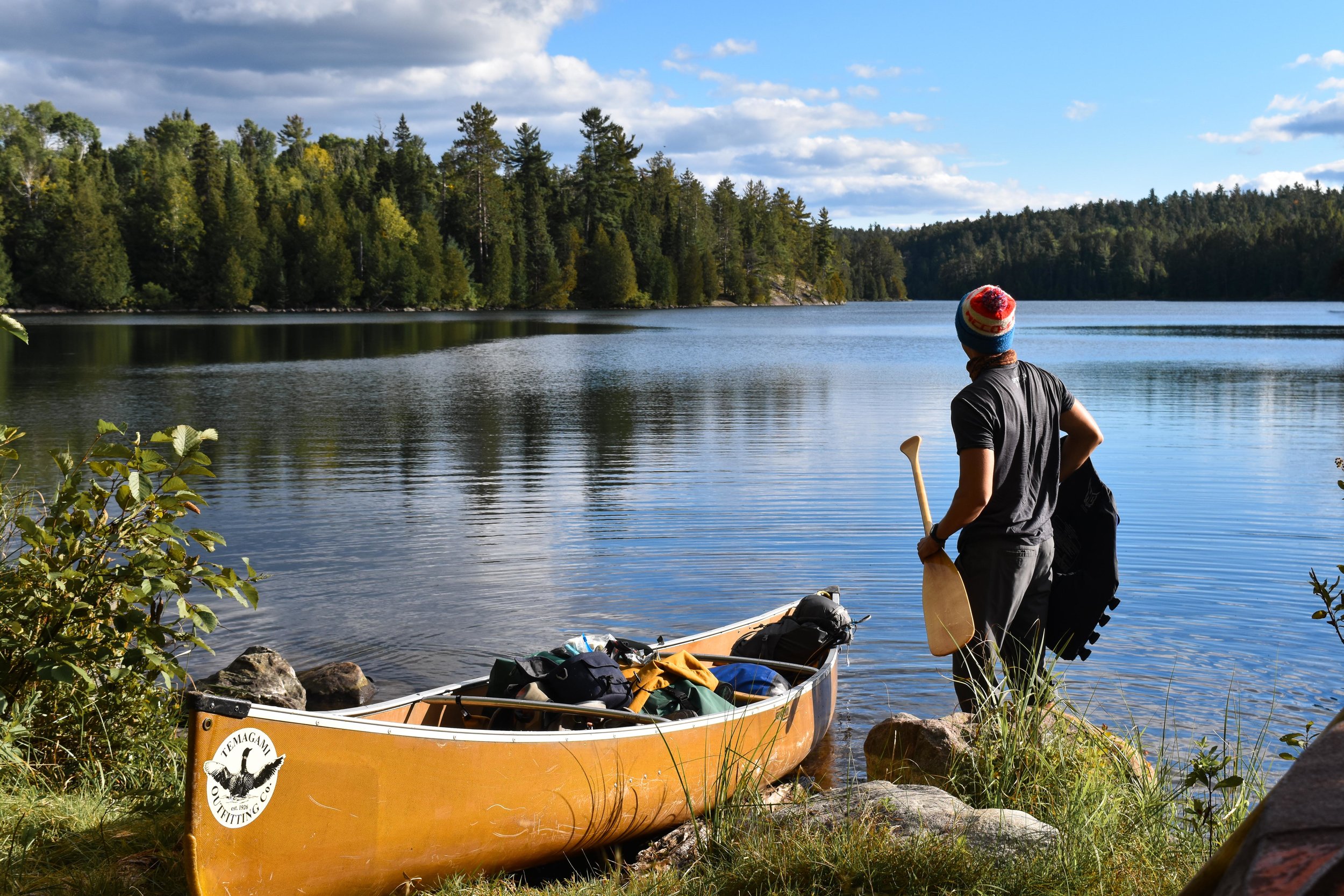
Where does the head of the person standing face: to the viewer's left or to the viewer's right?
to the viewer's left

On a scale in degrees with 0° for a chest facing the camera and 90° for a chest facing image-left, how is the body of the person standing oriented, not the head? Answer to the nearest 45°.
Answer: approximately 135°

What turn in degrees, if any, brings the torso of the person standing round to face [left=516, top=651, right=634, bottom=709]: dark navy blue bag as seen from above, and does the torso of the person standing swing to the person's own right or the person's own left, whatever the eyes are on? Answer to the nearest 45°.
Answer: approximately 45° to the person's own left

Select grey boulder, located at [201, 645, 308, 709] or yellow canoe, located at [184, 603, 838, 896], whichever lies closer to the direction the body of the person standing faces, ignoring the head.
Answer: the grey boulder
